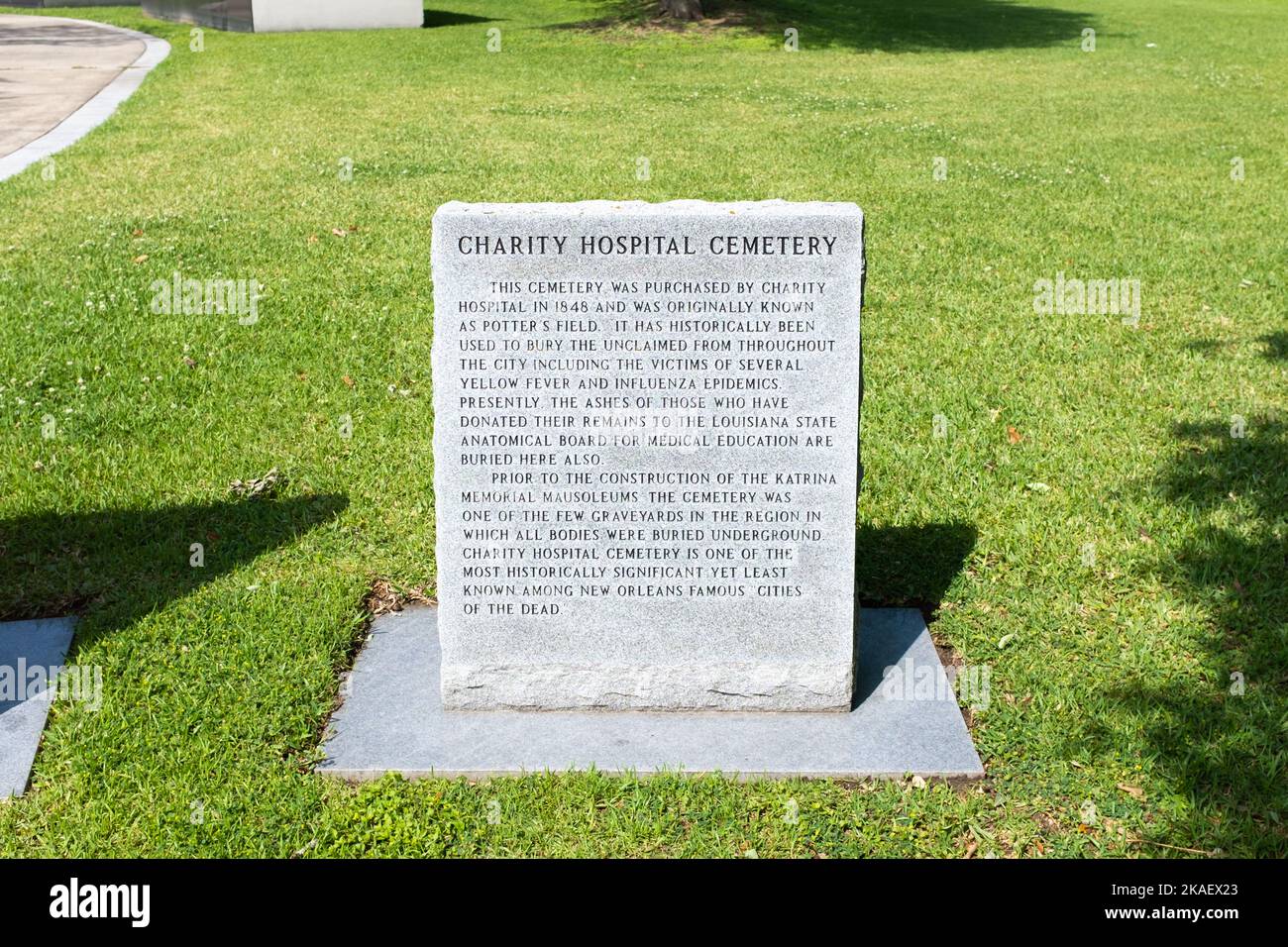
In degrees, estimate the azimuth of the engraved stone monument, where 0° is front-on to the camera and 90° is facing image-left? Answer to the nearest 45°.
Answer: approximately 0°

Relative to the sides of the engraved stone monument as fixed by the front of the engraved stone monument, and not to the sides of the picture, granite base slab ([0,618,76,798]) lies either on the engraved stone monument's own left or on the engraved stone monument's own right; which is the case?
on the engraved stone monument's own right
